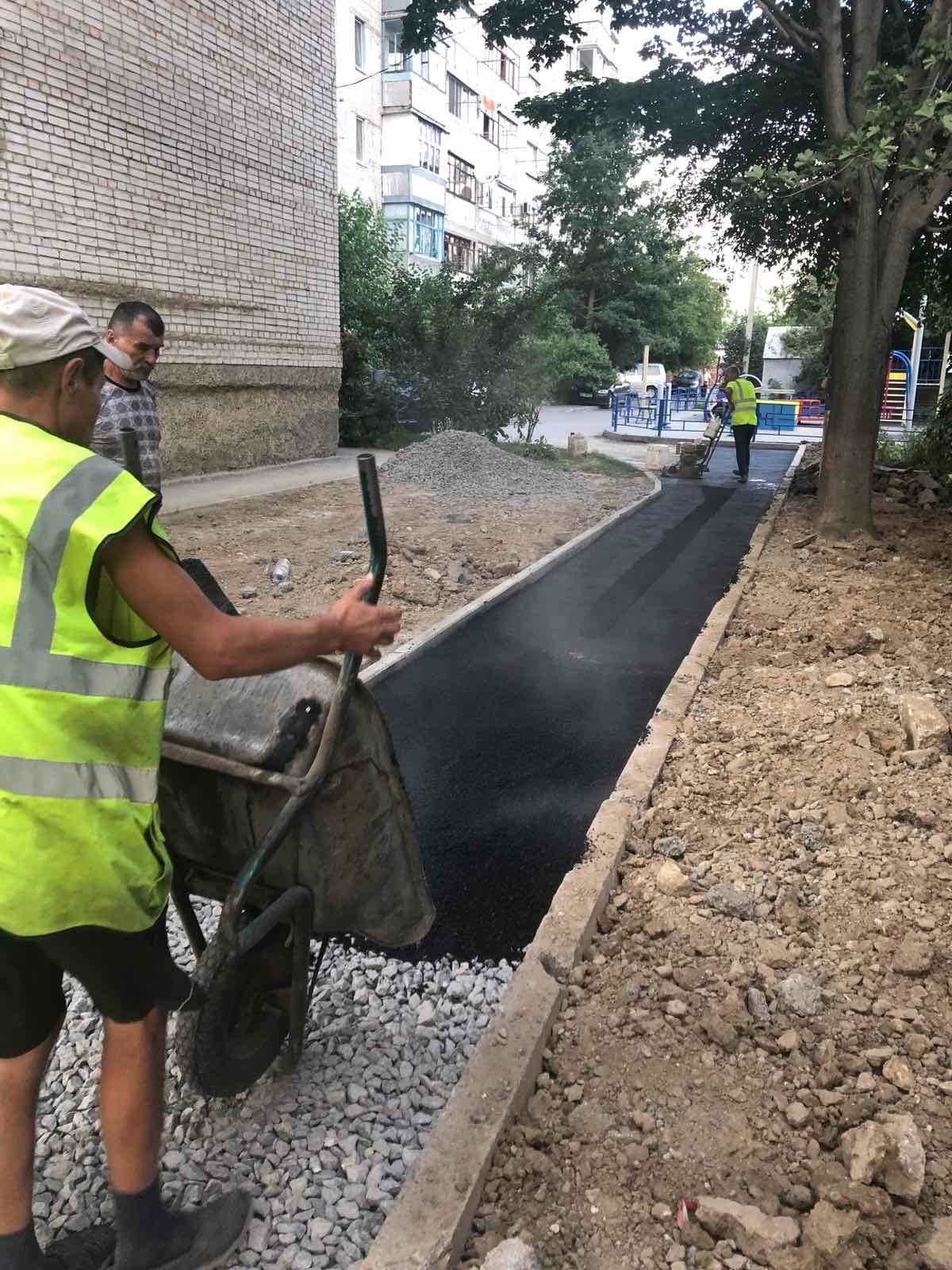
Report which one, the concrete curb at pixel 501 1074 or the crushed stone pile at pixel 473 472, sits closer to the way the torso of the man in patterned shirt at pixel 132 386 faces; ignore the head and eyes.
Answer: the concrete curb

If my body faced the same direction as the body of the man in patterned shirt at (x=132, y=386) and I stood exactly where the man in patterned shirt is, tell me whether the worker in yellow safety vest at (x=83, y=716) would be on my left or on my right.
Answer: on my right

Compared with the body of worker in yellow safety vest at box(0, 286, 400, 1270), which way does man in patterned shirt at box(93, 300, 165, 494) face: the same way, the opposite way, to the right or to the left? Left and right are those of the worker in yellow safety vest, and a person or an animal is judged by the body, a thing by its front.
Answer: to the right

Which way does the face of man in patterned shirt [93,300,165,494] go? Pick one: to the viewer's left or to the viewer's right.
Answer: to the viewer's right

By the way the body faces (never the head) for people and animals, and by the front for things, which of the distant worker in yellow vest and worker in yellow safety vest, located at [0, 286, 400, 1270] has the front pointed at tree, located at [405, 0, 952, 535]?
the worker in yellow safety vest

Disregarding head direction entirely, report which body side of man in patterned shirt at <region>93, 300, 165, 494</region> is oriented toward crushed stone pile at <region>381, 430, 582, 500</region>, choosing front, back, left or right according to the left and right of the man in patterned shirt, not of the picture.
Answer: left

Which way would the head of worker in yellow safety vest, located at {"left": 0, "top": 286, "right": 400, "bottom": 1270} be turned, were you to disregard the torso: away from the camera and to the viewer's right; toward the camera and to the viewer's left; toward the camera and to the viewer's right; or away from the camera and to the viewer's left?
away from the camera and to the viewer's right

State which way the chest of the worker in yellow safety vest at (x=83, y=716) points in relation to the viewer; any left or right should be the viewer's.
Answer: facing away from the viewer and to the right of the viewer
